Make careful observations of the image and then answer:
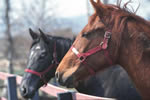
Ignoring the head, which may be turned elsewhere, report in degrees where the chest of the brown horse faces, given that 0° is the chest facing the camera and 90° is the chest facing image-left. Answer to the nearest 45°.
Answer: approximately 90°
